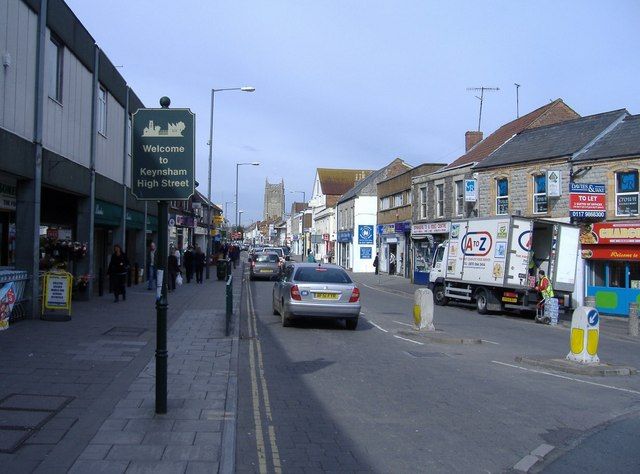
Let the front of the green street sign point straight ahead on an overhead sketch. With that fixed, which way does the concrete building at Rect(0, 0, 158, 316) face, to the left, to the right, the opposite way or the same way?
to the left

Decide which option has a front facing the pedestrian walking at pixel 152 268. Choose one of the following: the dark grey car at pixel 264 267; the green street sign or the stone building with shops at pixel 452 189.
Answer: the stone building with shops

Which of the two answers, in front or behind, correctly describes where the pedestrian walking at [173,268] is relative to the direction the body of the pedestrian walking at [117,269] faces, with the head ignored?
behind

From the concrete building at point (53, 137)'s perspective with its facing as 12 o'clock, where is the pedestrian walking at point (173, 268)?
The pedestrian walking is roughly at 10 o'clock from the concrete building.

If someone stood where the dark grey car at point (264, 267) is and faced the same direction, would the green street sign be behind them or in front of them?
behind

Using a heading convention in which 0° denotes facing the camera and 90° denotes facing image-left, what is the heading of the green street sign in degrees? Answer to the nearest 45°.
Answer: approximately 0°

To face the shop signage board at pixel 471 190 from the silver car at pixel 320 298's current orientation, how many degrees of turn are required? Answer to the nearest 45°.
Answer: approximately 45° to its right

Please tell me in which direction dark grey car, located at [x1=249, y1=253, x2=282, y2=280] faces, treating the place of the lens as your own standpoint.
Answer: facing away from the viewer

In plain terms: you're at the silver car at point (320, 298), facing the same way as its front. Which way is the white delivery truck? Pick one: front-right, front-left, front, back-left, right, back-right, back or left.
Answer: front-right

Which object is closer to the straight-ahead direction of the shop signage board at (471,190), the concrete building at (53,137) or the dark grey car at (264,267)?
the concrete building

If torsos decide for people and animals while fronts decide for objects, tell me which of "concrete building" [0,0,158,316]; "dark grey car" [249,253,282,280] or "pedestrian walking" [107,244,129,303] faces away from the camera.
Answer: the dark grey car
